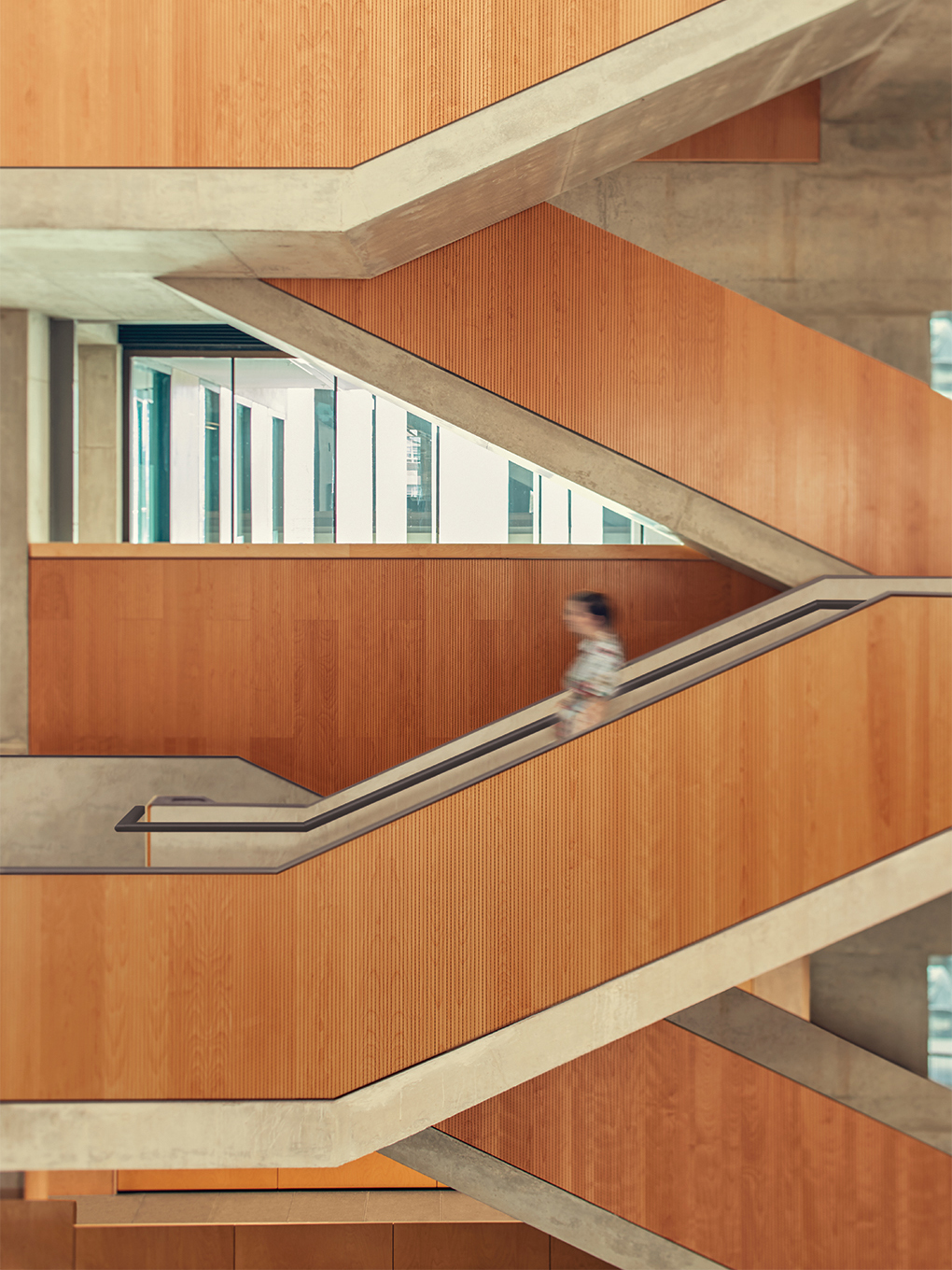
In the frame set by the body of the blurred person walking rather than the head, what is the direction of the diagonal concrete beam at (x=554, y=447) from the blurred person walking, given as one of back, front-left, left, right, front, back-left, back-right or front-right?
right

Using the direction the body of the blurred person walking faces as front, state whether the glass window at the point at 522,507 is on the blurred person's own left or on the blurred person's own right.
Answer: on the blurred person's own right

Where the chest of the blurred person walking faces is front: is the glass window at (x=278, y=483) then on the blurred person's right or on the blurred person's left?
on the blurred person's right

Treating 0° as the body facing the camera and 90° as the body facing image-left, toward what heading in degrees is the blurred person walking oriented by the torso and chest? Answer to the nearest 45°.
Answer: approximately 90°

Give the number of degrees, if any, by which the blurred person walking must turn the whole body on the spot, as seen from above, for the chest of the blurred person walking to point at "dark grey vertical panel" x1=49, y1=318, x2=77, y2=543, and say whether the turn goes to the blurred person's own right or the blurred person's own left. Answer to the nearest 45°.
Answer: approximately 45° to the blurred person's own right

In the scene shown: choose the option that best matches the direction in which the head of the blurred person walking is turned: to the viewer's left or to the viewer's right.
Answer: to the viewer's left
